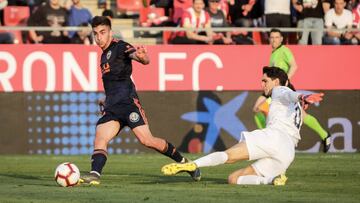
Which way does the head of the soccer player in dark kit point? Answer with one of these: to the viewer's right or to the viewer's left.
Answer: to the viewer's left

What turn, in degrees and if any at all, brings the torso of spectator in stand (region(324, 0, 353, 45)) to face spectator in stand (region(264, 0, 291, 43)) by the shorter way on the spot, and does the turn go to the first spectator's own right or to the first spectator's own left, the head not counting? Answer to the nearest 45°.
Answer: approximately 45° to the first spectator's own right

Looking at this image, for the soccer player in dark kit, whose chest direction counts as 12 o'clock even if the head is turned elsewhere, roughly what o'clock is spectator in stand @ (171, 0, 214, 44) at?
The spectator in stand is roughly at 5 o'clock from the soccer player in dark kit.

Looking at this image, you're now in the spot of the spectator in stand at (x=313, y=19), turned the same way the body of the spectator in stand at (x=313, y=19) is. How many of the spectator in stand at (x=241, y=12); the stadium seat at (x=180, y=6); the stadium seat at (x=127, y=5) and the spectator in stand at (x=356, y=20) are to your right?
3

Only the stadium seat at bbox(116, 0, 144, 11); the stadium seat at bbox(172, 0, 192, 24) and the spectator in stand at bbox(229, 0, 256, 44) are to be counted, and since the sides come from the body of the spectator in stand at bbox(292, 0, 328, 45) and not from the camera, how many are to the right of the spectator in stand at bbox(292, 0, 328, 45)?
3

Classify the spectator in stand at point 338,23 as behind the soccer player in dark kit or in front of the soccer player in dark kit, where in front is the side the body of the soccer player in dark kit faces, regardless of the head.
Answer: behind

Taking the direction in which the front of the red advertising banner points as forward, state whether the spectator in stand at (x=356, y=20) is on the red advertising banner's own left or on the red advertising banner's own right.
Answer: on the red advertising banner's own left
